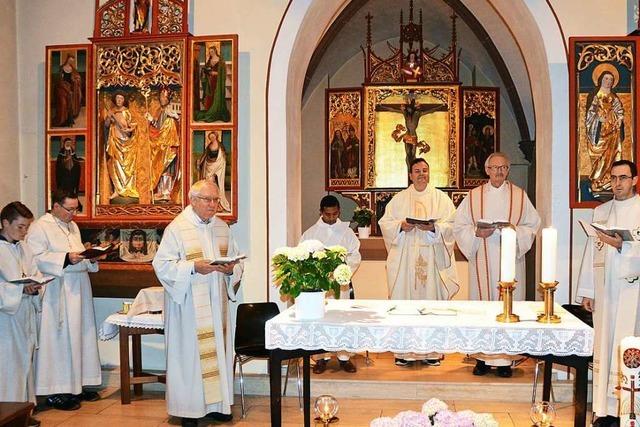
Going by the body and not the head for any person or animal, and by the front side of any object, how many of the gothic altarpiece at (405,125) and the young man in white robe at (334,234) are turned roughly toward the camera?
2

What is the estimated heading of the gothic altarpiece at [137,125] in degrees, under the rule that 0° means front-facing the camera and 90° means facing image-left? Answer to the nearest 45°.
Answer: approximately 0°

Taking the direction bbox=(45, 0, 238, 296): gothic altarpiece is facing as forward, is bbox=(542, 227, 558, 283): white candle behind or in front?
in front

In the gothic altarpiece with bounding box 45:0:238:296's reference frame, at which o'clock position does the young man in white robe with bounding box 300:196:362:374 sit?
The young man in white robe is roughly at 9 o'clock from the gothic altarpiece.

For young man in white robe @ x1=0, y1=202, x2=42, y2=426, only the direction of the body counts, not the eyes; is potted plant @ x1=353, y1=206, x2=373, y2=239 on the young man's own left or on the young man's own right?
on the young man's own left

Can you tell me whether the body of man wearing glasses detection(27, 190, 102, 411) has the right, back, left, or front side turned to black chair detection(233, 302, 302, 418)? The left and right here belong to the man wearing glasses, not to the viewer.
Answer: front

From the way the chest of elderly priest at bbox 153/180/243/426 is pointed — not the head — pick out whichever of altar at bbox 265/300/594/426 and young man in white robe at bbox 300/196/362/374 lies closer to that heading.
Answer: the altar

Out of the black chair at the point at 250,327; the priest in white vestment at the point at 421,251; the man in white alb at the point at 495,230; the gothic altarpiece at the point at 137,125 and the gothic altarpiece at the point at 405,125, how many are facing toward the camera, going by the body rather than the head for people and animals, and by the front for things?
4

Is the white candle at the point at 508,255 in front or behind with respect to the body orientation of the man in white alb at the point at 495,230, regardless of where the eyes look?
in front

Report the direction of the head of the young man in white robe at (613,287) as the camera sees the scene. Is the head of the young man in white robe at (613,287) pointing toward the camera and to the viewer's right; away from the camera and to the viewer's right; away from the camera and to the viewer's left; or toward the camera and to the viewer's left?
toward the camera and to the viewer's left

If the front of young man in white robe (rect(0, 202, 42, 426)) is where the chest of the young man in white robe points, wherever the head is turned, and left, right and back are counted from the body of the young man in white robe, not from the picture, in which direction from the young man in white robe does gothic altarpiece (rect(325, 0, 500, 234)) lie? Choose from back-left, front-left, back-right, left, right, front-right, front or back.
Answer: left

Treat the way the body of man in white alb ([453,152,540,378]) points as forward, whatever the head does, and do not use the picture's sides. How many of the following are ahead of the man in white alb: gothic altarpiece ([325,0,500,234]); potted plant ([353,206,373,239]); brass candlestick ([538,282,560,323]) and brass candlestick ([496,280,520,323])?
2

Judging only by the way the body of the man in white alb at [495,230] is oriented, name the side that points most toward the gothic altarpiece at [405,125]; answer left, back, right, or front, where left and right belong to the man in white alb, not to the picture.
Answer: back

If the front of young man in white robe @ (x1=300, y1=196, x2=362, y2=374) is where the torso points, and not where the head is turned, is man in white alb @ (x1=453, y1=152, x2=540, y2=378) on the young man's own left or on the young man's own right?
on the young man's own left

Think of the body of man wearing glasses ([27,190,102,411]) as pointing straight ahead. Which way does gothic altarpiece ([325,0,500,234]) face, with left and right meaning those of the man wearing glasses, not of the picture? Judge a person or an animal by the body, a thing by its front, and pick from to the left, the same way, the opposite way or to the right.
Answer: to the right
